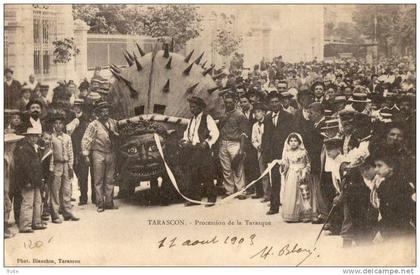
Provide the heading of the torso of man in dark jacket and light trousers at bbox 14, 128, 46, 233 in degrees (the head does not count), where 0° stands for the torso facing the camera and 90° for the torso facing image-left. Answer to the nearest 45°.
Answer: approximately 315°

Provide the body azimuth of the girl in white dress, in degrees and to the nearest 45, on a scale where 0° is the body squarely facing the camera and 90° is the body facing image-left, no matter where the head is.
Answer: approximately 0°

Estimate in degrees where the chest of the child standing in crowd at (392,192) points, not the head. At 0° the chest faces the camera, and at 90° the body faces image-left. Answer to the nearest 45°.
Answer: approximately 90°

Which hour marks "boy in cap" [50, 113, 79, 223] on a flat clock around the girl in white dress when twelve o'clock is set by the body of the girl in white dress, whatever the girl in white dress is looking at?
The boy in cap is roughly at 3 o'clock from the girl in white dress.

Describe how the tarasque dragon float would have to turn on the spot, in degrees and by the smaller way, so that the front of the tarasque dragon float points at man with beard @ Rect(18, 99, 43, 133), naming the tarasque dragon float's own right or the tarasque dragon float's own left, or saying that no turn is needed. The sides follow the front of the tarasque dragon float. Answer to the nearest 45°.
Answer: approximately 90° to the tarasque dragon float's own right

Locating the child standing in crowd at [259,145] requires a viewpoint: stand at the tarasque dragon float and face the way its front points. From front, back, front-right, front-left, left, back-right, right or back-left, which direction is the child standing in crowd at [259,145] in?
left

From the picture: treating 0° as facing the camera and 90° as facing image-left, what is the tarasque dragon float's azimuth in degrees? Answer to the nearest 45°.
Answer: approximately 0°
